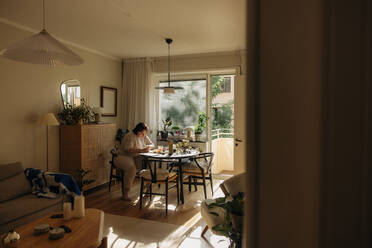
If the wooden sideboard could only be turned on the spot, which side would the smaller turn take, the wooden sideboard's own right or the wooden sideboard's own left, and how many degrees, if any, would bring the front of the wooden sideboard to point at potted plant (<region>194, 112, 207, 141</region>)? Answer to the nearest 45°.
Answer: approximately 45° to the wooden sideboard's own left

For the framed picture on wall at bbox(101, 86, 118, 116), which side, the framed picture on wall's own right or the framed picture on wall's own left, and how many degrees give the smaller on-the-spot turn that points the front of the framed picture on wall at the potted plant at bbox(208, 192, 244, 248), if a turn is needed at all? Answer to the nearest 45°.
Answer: approximately 45° to the framed picture on wall's own right

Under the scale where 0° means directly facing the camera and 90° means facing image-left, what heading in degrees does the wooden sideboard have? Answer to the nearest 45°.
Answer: approximately 315°

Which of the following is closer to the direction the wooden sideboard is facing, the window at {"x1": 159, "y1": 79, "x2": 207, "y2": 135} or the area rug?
the area rug

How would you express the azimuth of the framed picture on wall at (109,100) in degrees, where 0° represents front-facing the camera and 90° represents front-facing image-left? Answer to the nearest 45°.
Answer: approximately 315°
